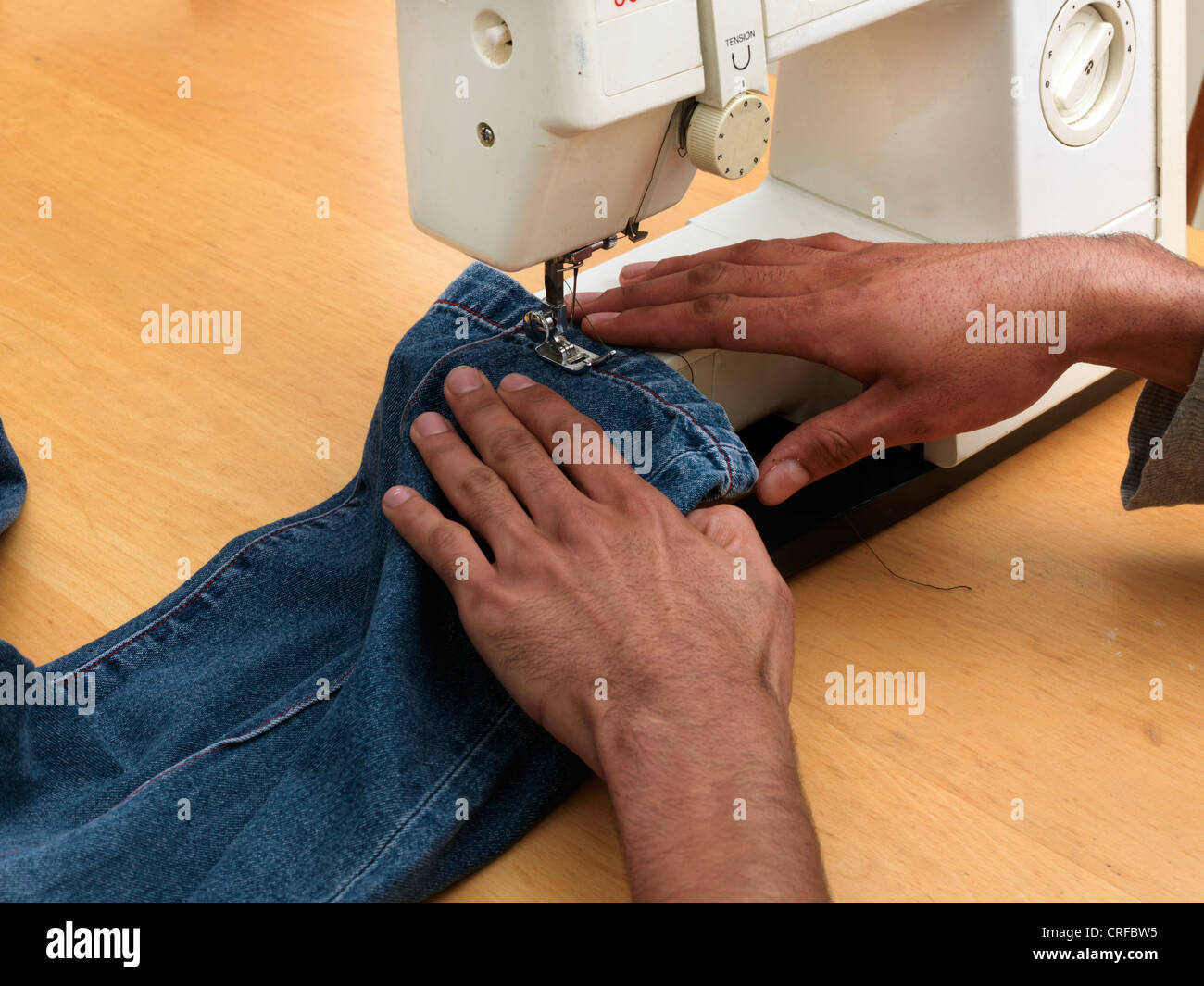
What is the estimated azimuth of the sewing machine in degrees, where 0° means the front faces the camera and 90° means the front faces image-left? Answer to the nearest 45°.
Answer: approximately 315°
